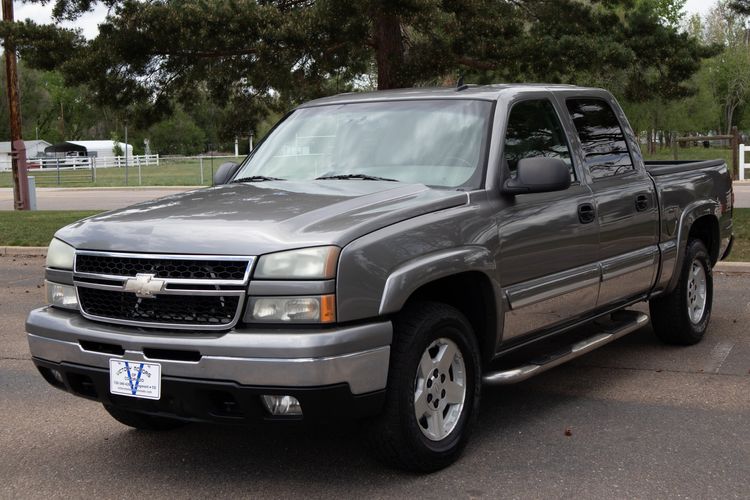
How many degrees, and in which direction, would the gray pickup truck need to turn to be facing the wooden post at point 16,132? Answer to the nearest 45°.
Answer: approximately 90° to its right

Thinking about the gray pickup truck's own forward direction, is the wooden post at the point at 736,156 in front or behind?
behind

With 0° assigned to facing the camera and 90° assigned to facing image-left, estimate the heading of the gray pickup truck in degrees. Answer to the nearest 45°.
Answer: approximately 45°
